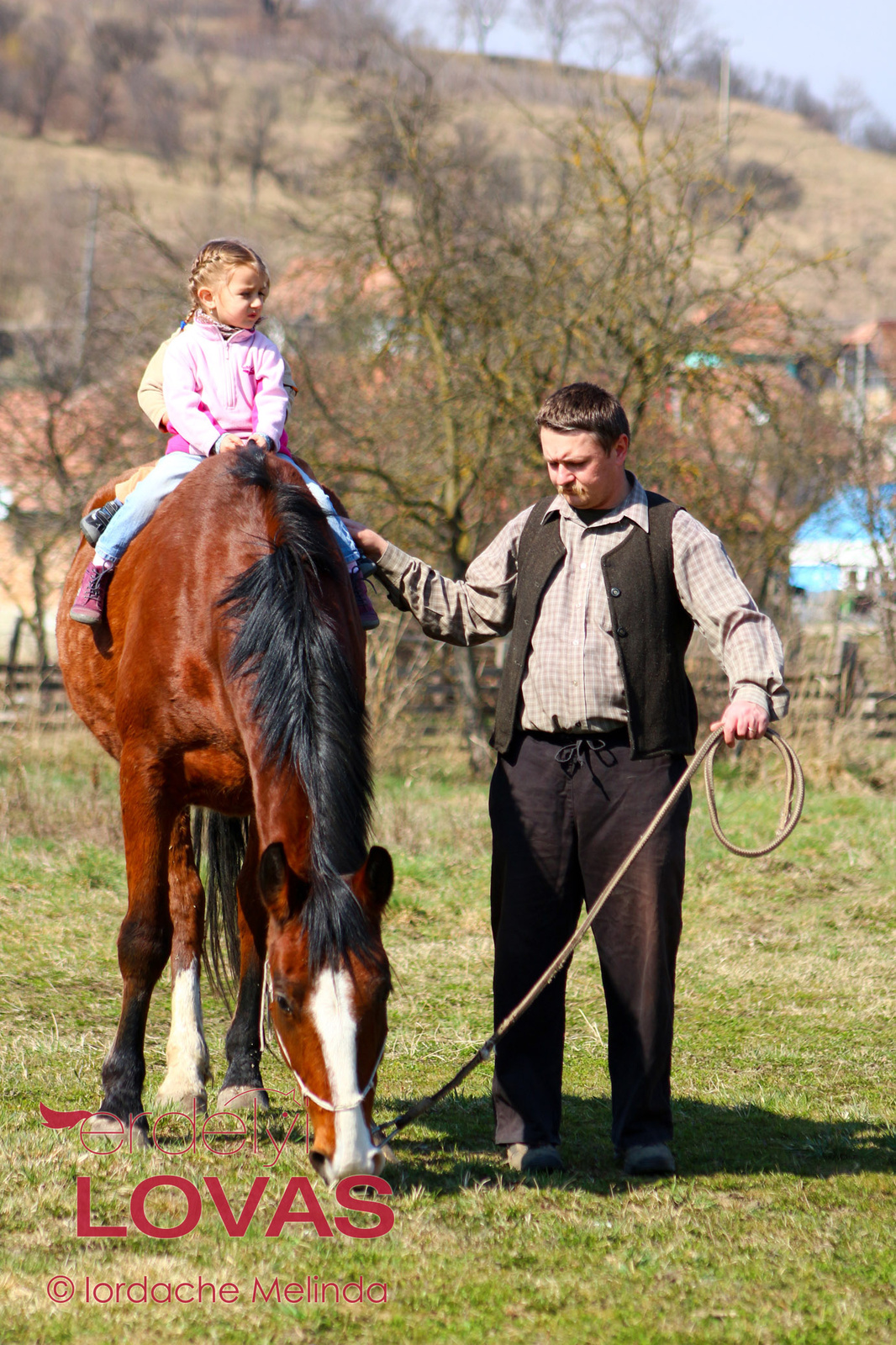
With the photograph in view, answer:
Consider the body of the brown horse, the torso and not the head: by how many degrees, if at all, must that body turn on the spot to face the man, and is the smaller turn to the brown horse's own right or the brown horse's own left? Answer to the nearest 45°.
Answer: approximately 90° to the brown horse's own left

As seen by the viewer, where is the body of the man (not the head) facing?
toward the camera

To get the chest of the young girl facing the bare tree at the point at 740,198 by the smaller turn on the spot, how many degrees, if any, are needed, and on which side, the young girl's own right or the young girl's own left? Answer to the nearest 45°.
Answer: approximately 135° to the young girl's own left

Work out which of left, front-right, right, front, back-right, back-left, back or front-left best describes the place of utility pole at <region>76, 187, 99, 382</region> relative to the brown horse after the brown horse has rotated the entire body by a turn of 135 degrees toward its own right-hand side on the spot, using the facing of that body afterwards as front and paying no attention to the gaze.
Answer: front-right

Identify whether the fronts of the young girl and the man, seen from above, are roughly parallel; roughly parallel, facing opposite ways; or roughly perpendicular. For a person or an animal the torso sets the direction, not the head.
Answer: roughly parallel

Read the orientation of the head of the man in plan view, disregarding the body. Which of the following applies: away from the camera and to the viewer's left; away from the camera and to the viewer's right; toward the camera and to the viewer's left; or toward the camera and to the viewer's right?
toward the camera and to the viewer's left

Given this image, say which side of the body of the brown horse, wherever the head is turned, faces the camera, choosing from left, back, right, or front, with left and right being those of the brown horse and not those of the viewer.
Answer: front

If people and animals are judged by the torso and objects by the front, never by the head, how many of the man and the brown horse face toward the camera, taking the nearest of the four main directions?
2

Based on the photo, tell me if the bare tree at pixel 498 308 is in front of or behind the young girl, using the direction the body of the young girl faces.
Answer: behind

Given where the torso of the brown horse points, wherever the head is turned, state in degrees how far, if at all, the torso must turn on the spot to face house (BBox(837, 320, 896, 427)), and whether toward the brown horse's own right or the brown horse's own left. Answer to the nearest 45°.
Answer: approximately 135° to the brown horse's own left

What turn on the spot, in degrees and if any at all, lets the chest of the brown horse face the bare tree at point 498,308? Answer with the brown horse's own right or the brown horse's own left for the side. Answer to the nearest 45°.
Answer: approximately 180°
